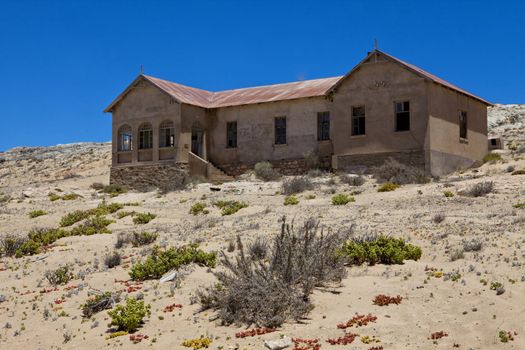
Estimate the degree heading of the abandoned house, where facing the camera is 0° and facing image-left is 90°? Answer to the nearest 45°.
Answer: approximately 45°

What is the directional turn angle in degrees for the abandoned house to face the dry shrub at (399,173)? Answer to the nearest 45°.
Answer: approximately 90° to its left

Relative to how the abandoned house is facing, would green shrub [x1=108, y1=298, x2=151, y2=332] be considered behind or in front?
in front

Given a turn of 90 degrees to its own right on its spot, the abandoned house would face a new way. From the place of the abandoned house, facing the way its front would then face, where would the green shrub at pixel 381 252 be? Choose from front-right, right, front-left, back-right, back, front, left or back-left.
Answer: back-left

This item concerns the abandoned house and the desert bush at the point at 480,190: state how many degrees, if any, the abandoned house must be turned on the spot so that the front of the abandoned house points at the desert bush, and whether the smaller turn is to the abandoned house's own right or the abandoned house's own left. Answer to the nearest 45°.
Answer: approximately 90° to the abandoned house's own left

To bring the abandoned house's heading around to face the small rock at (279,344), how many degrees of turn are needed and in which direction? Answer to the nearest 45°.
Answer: approximately 45° to its left

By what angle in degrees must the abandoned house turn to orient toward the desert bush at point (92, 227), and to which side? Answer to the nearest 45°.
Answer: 0° — it already faces it

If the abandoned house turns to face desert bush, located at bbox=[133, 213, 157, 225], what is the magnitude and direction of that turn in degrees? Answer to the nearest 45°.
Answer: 0° — it already faces it

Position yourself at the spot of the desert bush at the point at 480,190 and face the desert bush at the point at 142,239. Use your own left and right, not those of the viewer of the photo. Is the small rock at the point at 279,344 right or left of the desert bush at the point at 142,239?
left
